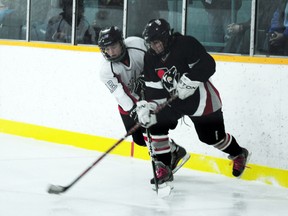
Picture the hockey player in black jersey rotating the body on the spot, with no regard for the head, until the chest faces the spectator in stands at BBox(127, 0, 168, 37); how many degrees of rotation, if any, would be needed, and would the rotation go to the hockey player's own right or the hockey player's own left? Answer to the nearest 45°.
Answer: approximately 135° to the hockey player's own right

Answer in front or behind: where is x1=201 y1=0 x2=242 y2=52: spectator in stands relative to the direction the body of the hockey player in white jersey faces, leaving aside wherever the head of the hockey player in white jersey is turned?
behind

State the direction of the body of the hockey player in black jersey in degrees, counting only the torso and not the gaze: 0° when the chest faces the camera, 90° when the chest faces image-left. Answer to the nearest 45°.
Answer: approximately 45°

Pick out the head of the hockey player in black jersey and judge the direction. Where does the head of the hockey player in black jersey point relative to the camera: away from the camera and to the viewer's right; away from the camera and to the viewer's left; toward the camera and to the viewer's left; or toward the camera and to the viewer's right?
toward the camera and to the viewer's left

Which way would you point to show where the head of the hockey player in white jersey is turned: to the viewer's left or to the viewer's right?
to the viewer's left

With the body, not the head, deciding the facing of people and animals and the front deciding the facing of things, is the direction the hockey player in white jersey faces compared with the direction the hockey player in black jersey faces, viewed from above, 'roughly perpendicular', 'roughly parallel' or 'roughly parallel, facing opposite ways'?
roughly parallel

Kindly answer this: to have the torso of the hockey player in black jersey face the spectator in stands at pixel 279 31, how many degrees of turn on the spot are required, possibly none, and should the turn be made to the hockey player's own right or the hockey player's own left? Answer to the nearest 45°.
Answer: approximately 180°

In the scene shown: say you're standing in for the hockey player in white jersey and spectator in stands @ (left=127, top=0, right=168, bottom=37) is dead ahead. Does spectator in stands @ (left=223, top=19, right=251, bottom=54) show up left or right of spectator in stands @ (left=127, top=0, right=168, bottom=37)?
right

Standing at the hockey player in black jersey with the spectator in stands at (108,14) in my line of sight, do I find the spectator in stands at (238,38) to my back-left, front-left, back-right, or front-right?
front-right

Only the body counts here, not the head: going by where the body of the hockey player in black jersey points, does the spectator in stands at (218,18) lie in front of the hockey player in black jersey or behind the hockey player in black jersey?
behind

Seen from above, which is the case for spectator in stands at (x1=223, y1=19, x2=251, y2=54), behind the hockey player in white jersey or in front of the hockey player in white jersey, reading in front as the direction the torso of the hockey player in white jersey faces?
behind
